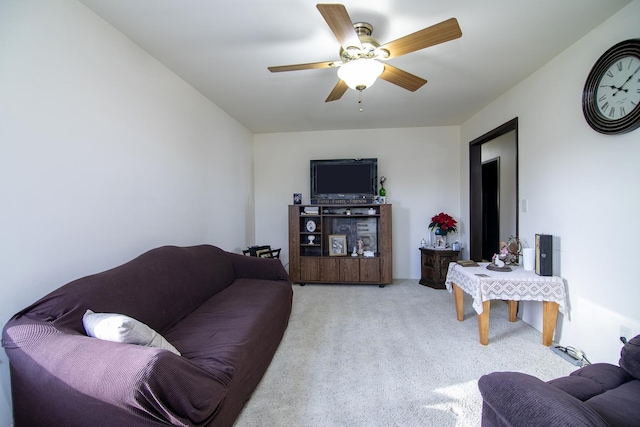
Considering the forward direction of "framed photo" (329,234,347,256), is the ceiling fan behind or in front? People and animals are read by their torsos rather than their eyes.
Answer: in front

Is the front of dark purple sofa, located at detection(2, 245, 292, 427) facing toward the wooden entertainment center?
no

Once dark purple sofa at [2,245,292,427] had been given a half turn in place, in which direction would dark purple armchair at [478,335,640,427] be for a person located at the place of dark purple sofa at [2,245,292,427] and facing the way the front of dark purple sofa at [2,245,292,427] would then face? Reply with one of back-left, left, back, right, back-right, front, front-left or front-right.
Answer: back

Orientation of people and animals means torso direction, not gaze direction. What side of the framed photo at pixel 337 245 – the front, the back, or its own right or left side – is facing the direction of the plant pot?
left

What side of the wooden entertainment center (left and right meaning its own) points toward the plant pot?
left

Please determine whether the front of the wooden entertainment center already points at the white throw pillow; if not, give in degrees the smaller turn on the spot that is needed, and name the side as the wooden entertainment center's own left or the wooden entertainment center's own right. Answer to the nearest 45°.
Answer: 0° — it already faces it

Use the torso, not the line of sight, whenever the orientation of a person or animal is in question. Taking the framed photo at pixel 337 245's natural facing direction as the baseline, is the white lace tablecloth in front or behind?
in front

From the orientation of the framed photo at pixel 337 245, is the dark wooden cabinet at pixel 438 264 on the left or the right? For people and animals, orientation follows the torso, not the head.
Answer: on its left

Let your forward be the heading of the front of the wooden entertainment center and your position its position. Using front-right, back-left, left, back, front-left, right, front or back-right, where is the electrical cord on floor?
front-left

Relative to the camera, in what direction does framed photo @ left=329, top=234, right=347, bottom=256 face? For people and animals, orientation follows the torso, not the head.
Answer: facing the viewer

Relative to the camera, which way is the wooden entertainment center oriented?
toward the camera

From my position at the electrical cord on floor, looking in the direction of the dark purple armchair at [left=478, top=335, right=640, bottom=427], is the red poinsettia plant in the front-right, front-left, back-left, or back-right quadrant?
back-right

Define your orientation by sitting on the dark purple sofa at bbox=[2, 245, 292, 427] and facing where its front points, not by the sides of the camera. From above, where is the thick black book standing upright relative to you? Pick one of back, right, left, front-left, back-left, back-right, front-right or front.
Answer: front-left

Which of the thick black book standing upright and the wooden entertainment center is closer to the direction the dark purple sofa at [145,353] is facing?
the thick black book standing upright

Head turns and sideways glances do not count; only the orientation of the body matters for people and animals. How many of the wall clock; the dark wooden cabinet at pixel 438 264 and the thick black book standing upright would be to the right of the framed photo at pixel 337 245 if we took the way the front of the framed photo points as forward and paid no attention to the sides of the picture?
0

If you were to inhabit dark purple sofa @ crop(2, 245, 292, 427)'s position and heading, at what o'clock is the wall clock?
The wall clock is roughly at 11 o'clock from the dark purple sofa.

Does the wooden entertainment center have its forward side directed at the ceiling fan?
yes

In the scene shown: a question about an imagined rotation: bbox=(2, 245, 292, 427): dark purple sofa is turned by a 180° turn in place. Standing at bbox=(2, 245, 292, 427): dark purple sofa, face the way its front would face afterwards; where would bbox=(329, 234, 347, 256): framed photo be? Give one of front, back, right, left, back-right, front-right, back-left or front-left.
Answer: right

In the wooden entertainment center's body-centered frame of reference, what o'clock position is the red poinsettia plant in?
The red poinsettia plant is roughly at 9 o'clock from the wooden entertainment center.

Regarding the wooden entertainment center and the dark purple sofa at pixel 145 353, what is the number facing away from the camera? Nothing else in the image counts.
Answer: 0

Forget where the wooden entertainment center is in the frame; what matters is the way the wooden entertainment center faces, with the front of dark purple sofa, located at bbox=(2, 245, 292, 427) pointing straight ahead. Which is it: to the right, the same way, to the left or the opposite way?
to the right
